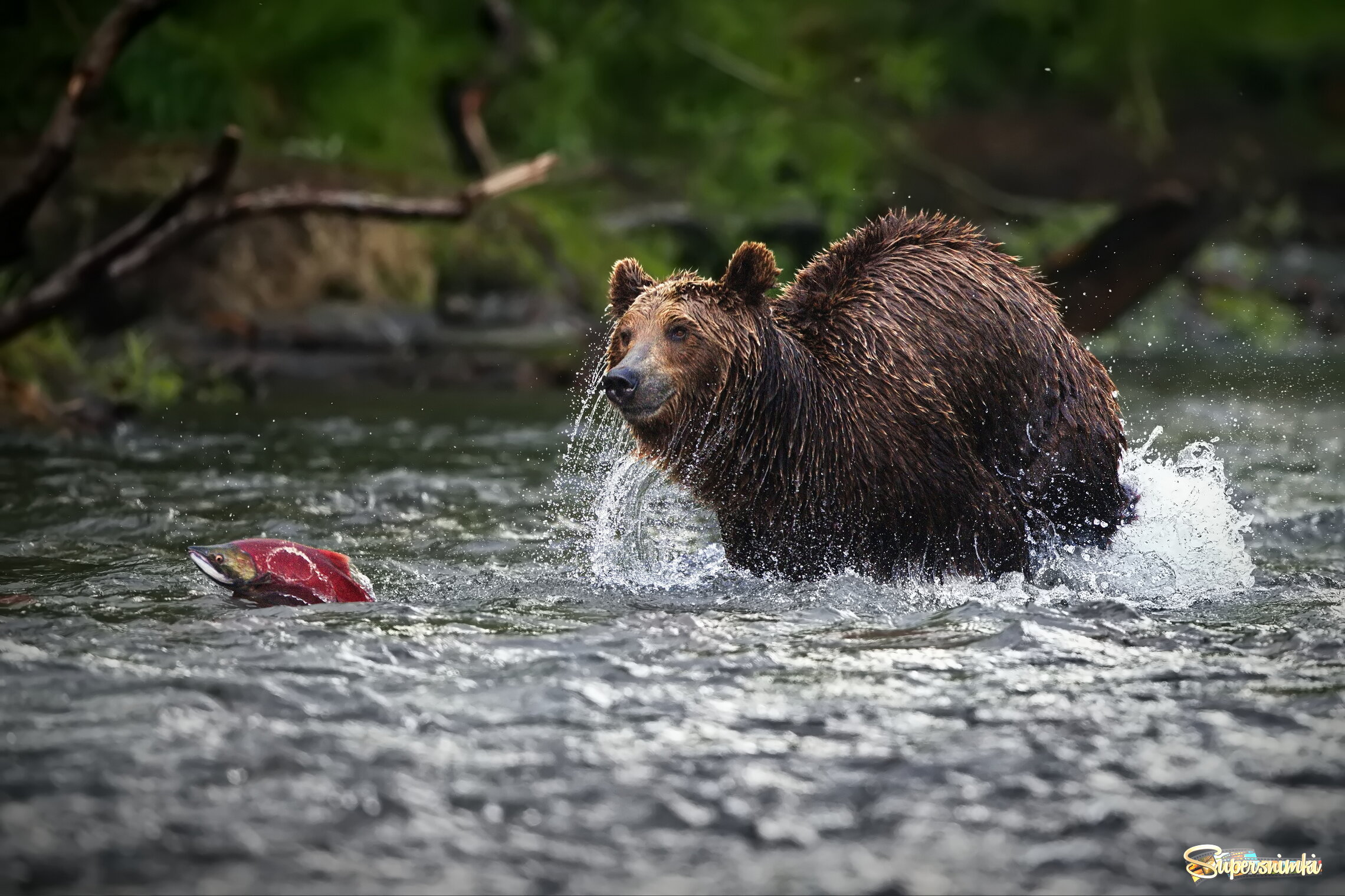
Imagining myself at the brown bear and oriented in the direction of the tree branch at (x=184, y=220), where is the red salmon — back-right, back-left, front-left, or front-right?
front-left

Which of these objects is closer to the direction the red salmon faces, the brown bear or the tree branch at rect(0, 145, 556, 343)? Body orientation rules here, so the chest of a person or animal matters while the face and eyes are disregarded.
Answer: the tree branch

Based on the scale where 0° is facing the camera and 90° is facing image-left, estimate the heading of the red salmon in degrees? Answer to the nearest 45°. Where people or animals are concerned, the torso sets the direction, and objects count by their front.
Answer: approximately 90°

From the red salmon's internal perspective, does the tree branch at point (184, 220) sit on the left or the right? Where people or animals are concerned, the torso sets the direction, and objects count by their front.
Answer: on its right

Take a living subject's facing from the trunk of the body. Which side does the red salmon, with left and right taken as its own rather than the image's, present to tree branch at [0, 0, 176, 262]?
right

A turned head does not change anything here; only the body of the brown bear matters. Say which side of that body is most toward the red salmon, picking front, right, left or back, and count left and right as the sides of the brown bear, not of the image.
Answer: front

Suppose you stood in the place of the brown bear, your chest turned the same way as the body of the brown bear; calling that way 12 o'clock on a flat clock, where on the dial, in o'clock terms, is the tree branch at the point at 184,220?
The tree branch is roughly at 3 o'clock from the brown bear.

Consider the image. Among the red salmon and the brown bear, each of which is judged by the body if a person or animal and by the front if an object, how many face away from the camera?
0

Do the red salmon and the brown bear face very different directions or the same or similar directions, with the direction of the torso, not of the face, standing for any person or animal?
same or similar directions

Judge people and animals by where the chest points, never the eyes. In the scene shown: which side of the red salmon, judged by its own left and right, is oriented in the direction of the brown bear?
back

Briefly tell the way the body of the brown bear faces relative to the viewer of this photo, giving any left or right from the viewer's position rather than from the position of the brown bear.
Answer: facing the viewer and to the left of the viewer
